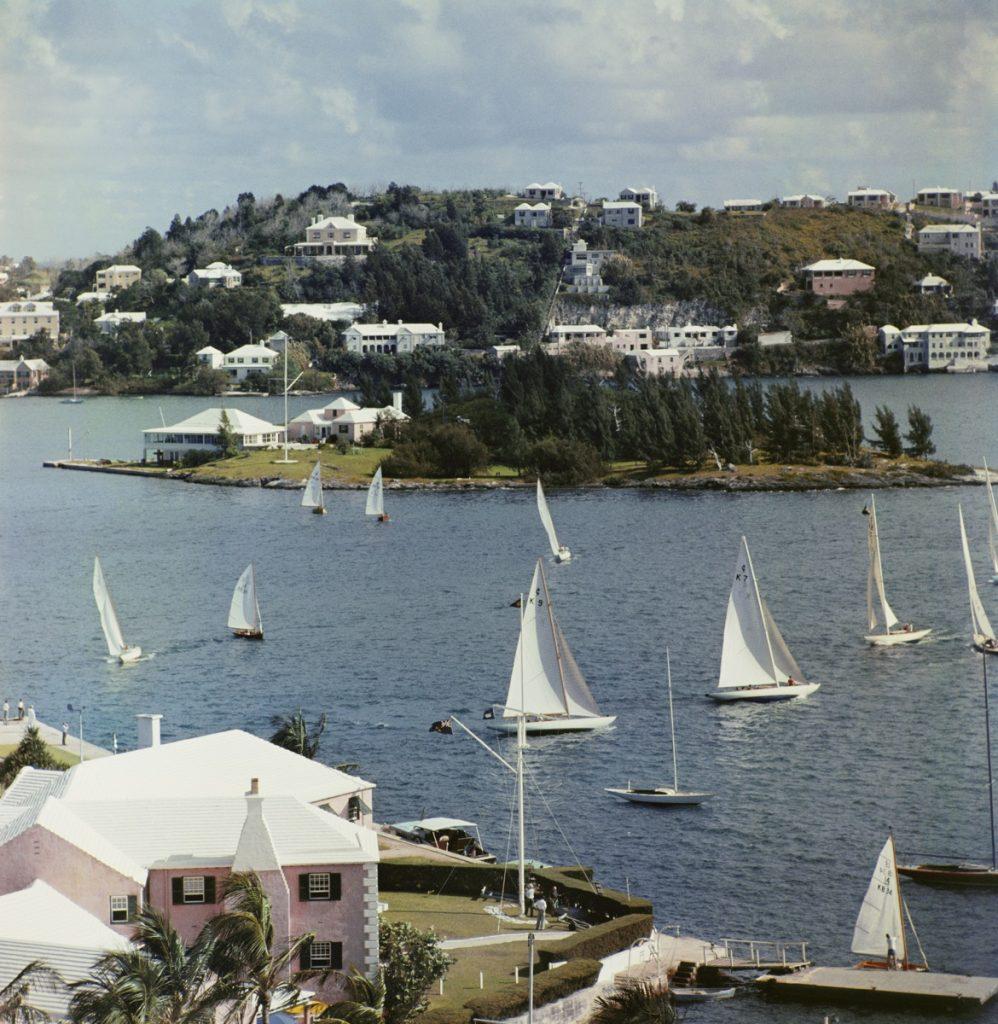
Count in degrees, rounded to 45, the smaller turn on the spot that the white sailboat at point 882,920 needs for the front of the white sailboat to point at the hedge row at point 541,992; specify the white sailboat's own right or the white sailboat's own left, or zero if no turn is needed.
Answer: approximately 135° to the white sailboat's own right

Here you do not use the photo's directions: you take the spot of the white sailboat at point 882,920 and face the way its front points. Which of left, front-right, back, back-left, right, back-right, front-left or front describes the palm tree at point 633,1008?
back-right

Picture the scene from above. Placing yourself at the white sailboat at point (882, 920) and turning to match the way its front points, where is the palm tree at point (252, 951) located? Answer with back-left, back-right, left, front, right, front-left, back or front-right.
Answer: back-right

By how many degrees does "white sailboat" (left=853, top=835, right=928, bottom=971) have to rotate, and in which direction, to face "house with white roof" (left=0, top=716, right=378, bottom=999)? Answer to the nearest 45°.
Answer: approximately 135° to its right

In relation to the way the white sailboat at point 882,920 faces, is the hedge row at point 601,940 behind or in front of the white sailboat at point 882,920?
behind

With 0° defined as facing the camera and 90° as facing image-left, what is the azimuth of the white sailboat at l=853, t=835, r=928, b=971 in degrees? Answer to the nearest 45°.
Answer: approximately 270°

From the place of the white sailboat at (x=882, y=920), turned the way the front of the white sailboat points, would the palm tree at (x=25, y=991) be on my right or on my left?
on my right

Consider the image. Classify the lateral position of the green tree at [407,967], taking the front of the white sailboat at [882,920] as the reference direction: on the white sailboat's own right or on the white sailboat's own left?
on the white sailboat's own right
